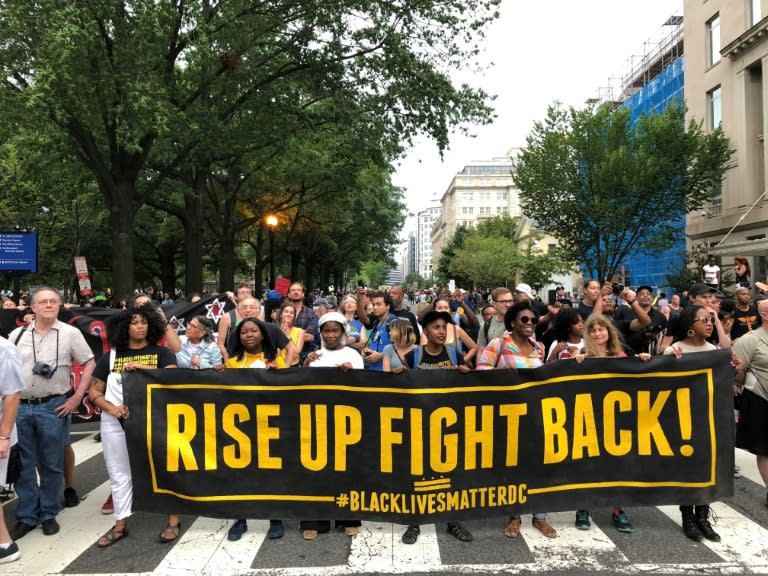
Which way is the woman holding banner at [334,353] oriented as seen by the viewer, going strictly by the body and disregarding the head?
toward the camera

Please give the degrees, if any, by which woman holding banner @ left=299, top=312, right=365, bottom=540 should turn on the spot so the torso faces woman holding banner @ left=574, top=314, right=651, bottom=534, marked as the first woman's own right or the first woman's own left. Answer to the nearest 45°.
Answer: approximately 90° to the first woman's own left

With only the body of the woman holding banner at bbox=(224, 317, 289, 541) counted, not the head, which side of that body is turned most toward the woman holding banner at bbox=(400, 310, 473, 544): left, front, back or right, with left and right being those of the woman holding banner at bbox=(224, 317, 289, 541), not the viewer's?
left

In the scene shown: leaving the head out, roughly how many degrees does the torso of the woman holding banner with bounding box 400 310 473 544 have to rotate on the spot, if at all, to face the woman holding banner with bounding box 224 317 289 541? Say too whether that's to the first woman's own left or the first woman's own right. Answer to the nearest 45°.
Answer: approximately 90° to the first woman's own right

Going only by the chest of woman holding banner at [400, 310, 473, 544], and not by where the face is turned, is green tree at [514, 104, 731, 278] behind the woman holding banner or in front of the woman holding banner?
behind

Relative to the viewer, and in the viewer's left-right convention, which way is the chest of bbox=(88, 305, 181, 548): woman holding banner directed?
facing the viewer

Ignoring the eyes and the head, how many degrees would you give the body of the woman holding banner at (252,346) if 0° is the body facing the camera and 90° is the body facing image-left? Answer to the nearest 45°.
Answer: approximately 0°

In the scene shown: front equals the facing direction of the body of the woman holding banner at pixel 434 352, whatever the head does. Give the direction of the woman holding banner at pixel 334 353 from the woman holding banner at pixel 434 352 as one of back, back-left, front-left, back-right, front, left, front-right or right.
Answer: right
